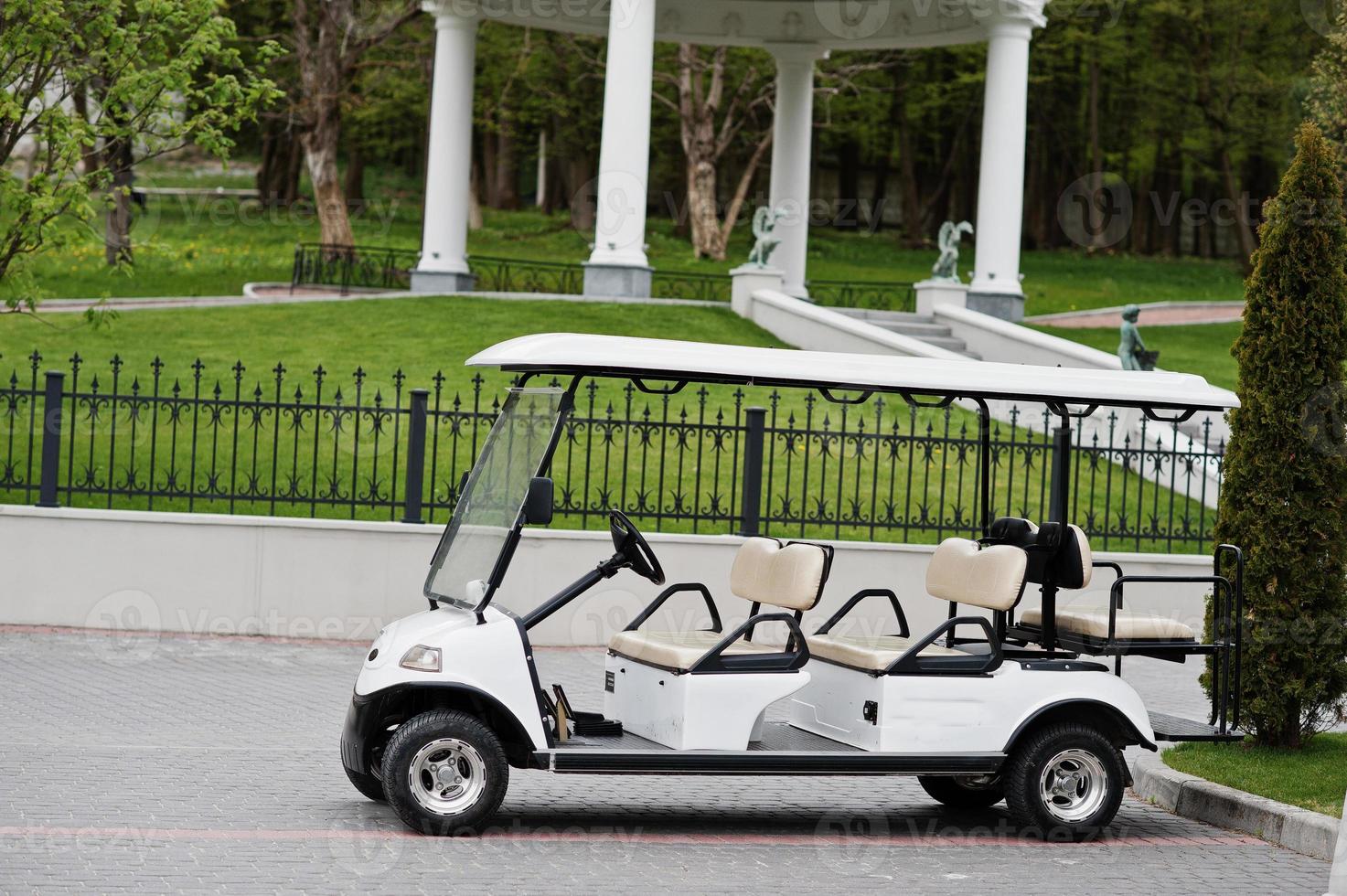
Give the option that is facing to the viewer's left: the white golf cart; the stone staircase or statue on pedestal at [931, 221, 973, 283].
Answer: the white golf cart

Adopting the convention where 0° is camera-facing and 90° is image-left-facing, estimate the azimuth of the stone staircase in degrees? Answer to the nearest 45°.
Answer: approximately 315°

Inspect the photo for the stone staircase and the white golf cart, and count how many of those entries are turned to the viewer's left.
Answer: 1

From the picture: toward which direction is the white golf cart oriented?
to the viewer's left

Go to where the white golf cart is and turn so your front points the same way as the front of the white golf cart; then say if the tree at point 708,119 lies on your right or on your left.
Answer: on your right

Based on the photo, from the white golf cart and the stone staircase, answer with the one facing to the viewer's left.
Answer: the white golf cart

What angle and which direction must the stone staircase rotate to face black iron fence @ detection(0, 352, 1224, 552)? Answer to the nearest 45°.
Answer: approximately 45° to its right
